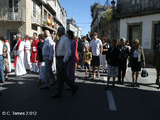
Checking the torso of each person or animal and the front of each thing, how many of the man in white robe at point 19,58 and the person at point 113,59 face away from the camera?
0

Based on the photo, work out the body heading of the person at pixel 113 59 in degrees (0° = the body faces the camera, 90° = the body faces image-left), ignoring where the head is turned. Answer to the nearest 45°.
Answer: approximately 45°

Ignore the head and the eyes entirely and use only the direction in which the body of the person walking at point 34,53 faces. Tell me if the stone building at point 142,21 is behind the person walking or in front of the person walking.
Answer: behind

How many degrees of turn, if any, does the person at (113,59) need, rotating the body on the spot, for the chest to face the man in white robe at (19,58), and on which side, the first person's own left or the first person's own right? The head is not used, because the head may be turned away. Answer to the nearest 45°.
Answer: approximately 45° to the first person's own right

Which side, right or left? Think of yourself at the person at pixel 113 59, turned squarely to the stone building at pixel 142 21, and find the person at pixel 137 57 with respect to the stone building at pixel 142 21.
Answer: right

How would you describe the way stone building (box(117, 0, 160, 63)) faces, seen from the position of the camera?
facing the viewer and to the left of the viewer

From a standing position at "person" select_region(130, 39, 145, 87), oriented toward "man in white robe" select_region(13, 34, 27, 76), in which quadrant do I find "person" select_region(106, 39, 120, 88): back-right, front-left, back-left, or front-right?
front-left

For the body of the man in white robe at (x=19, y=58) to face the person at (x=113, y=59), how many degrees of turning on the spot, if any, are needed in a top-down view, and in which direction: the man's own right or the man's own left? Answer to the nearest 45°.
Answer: approximately 135° to the man's own left

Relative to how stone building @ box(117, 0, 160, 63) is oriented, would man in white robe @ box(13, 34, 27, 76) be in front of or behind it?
in front

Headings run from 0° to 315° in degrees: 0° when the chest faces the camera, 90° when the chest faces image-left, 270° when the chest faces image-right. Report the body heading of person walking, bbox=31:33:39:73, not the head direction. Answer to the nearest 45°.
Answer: approximately 45°
